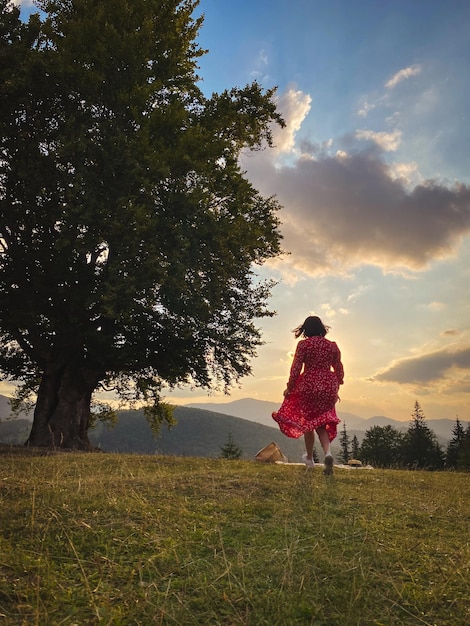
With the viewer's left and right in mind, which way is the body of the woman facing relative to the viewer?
facing away from the viewer

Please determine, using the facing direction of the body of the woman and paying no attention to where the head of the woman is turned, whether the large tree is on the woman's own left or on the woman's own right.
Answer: on the woman's own left

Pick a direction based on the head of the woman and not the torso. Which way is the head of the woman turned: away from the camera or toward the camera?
away from the camera
